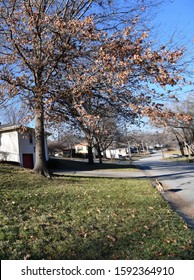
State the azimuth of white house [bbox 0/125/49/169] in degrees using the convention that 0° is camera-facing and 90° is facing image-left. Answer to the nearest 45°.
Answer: approximately 315°
